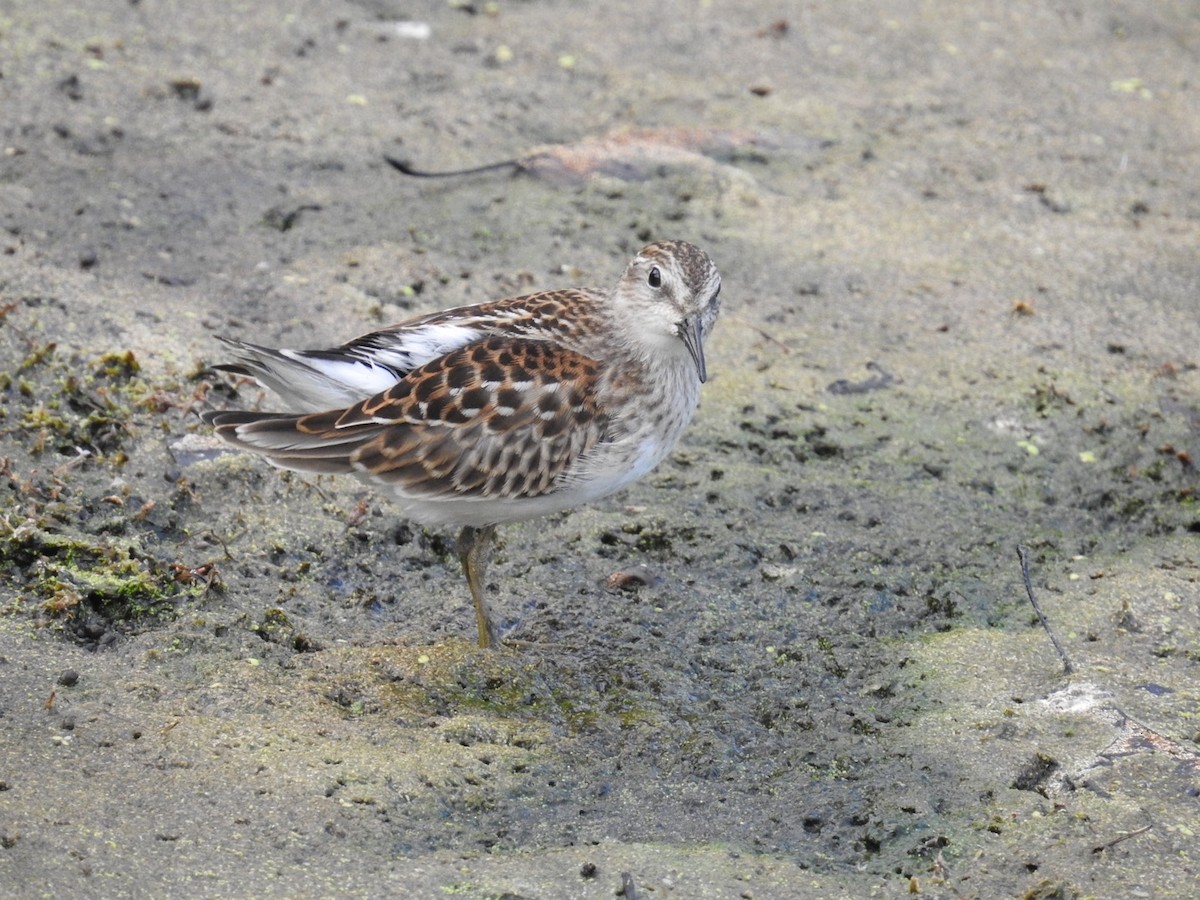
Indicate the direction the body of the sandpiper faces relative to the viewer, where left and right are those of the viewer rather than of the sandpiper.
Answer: facing to the right of the viewer

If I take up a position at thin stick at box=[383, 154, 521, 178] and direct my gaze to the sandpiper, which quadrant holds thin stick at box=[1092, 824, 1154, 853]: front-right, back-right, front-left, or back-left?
front-left

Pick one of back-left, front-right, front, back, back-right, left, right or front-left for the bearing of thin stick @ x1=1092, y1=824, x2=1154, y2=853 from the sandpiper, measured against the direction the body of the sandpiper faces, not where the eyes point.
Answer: front-right

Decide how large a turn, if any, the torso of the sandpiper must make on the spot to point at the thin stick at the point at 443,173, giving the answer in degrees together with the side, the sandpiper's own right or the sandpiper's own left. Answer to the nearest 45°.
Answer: approximately 90° to the sandpiper's own left

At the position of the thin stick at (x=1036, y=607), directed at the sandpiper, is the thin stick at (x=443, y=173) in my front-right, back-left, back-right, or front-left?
front-right

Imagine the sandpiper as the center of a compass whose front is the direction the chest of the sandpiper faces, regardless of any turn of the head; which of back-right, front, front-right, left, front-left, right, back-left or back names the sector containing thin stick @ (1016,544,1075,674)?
front
